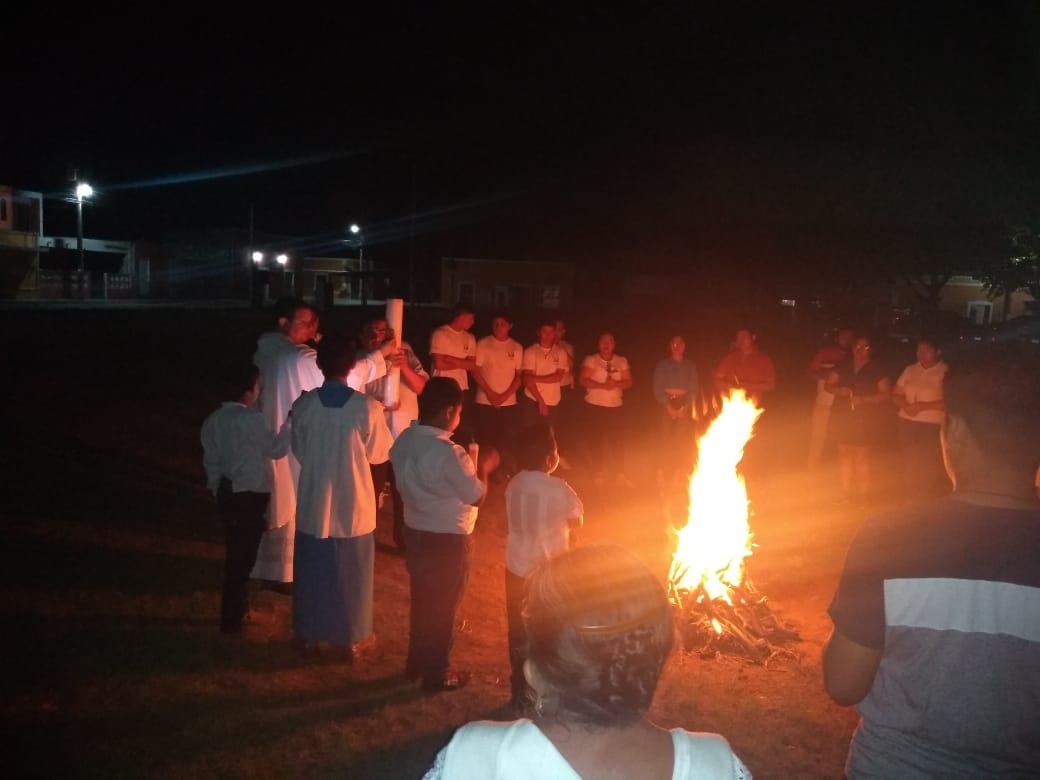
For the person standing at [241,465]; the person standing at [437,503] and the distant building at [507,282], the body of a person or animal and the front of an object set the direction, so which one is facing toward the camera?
the distant building

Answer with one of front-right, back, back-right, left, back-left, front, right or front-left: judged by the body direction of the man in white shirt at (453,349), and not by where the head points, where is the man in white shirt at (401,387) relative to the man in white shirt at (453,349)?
front-right

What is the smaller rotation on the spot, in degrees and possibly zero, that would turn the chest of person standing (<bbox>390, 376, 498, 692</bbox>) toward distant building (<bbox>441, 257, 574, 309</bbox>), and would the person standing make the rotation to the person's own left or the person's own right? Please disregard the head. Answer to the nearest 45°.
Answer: approximately 45° to the person's own left

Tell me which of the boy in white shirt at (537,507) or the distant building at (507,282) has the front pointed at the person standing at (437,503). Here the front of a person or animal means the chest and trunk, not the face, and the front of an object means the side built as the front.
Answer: the distant building

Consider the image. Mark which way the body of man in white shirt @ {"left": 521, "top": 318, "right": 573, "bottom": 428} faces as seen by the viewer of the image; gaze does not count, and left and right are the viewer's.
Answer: facing the viewer

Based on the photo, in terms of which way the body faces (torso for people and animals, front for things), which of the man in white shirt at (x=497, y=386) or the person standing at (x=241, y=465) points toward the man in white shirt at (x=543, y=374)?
the person standing

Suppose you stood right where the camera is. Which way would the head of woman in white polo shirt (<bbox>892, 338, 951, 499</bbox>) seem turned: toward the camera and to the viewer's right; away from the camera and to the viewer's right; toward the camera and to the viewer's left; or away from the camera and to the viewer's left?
toward the camera and to the viewer's left

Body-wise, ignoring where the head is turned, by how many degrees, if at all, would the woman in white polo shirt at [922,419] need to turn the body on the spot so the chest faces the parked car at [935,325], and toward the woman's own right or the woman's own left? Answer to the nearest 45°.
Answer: approximately 135° to the woman's own right

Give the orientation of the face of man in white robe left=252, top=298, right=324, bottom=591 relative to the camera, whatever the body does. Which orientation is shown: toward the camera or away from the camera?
toward the camera

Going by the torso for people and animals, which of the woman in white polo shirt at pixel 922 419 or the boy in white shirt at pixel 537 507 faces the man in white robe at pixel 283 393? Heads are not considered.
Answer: the woman in white polo shirt

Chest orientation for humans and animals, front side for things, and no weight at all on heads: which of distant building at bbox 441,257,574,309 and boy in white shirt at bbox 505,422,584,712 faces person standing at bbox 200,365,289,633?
the distant building

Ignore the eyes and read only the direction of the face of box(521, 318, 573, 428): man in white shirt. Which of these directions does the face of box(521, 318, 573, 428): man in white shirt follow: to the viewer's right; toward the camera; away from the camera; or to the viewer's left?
toward the camera

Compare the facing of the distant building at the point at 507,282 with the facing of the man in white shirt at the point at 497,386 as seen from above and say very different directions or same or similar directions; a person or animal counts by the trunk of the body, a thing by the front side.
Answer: same or similar directions

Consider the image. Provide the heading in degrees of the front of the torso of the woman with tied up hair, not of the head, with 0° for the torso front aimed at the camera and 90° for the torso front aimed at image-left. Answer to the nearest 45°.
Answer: approximately 180°

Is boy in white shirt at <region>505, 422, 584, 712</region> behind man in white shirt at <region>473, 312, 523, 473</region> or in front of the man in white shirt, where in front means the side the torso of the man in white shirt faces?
in front

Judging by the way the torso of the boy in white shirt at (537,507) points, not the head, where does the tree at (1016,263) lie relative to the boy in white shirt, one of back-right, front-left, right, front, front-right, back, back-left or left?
front

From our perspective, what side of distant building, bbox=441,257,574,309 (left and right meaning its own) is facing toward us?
front

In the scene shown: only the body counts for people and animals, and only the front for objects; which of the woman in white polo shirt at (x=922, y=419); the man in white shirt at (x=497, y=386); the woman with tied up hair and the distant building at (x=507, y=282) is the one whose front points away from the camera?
the woman with tied up hair

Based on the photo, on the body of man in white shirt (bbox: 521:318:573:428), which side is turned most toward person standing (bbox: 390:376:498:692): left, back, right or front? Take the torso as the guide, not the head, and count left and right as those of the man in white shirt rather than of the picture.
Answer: front
